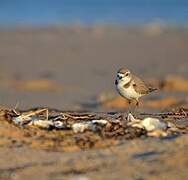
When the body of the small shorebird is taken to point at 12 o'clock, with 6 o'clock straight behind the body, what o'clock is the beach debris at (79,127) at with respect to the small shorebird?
The beach debris is roughly at 11 o'clock from the small shorebird.

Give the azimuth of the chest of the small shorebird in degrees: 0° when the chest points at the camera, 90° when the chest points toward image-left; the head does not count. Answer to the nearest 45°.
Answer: approximately 45°

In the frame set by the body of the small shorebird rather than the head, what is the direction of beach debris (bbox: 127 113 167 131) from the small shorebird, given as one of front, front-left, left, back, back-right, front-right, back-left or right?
front-left
